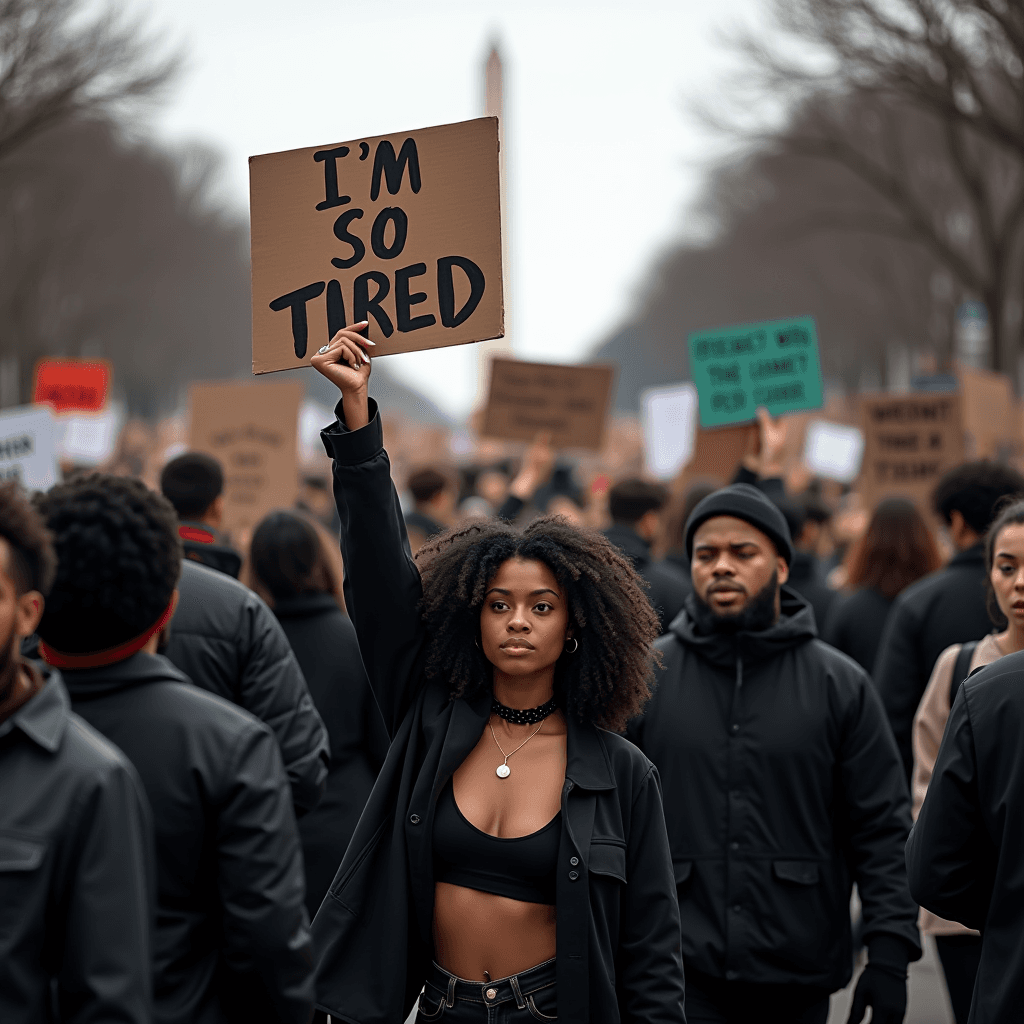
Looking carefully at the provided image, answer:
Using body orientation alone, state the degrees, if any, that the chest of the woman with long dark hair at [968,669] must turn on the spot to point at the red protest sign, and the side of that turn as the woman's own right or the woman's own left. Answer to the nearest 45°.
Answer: approximately 135° to the woman's own right

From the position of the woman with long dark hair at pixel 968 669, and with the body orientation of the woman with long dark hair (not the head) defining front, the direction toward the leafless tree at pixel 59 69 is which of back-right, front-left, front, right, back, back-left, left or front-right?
back-right

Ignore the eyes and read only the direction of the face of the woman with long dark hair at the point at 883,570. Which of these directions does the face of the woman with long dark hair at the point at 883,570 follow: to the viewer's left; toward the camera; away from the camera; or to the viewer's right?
away from the camera

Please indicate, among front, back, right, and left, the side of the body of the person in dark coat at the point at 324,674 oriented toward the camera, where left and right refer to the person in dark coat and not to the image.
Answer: back

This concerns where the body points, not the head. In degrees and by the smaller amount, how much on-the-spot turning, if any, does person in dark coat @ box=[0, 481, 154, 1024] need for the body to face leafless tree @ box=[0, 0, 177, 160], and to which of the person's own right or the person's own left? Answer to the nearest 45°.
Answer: approximately 135° to the person's own right

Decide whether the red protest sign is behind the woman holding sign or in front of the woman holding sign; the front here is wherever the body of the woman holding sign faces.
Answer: behind

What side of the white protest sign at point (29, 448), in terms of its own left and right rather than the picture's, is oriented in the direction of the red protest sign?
back

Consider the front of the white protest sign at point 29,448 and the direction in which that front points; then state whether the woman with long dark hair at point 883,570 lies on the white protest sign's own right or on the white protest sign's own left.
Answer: on the white protest sign's own left
